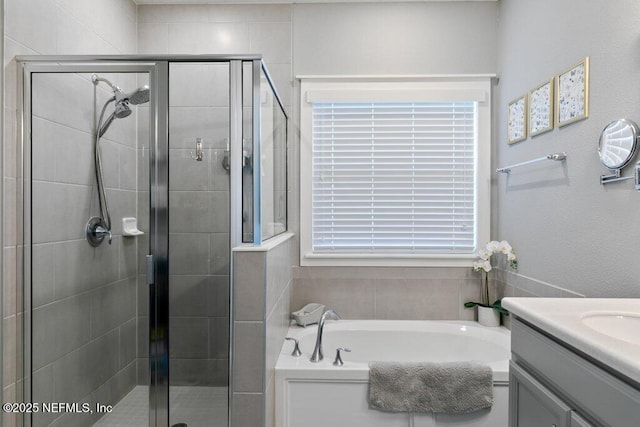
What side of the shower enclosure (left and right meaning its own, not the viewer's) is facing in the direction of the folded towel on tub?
left

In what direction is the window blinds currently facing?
toward the camera

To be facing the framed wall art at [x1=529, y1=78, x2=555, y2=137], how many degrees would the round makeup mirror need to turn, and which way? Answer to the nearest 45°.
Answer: approximately 90° to its right

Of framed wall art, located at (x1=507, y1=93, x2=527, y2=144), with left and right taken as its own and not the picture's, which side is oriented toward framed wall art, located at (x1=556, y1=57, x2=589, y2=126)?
left

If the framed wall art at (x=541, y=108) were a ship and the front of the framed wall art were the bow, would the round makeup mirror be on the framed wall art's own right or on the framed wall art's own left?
on the framed wall art's own left

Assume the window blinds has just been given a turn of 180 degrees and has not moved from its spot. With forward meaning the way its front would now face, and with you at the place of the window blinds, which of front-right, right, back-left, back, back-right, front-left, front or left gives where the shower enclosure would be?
back-left

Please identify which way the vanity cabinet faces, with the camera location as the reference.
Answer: facing the viewer and to the left of the viewer

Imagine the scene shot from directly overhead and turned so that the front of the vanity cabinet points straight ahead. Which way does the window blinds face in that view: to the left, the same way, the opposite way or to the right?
to the left

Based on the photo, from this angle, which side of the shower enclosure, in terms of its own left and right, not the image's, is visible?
front
